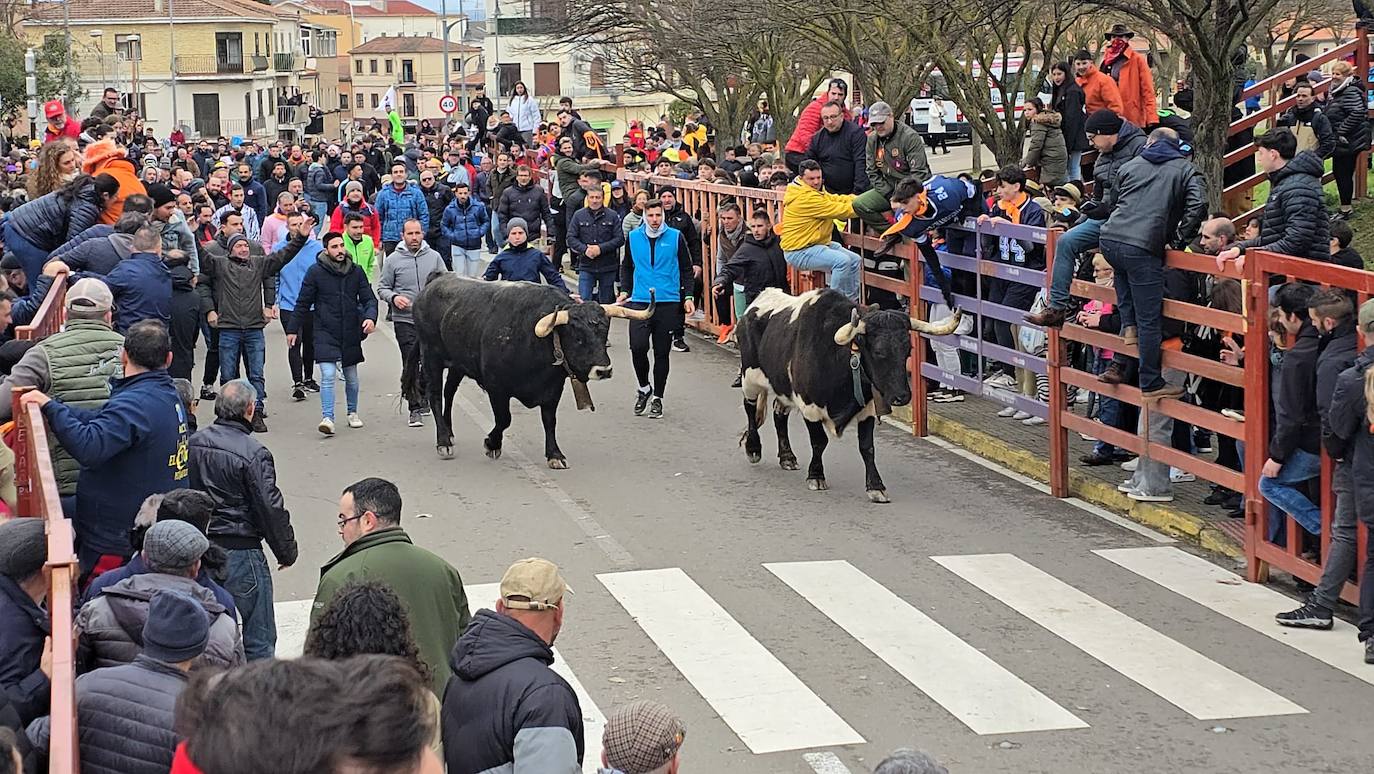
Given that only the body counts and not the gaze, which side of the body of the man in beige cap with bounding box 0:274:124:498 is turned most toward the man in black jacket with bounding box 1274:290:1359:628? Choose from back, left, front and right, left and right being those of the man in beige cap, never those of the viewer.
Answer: right

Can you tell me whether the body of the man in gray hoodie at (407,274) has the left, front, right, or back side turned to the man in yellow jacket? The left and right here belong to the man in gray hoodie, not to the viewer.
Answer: left

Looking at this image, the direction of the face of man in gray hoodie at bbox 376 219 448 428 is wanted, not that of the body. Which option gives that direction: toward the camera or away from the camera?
toward the camera

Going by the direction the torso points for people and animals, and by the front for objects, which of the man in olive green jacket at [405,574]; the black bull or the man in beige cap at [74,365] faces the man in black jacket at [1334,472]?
the black bull

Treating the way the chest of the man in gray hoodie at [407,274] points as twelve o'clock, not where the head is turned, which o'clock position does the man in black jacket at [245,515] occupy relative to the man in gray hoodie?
The man in black jacket is roughly at 12 o'clock from the man in gray hoodie.

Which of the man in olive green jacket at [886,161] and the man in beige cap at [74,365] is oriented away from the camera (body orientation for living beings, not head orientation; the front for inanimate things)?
the man in beige cap

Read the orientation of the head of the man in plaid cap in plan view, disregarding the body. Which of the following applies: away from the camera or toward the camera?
away from the camera

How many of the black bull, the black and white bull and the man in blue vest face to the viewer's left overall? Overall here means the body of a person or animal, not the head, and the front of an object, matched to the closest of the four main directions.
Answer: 0

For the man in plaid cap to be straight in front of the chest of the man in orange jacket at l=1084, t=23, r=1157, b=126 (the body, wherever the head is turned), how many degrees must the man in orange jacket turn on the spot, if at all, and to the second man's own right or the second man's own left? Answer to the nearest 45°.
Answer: approximately 45° to the second man's own left

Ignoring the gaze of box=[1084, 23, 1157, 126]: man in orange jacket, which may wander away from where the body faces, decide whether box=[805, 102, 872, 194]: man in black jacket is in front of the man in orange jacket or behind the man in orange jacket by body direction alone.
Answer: in front

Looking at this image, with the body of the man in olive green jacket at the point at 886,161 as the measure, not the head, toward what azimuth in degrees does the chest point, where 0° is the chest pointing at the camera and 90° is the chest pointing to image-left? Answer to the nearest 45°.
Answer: approximately 45°

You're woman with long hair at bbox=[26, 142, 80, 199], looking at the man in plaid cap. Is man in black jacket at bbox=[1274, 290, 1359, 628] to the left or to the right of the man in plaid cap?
left

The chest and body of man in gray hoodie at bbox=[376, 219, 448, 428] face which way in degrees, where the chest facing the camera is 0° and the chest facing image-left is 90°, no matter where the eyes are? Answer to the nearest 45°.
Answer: approximately 0°

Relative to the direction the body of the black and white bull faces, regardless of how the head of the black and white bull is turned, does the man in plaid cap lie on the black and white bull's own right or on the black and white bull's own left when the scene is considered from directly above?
on the black and white bull's own right

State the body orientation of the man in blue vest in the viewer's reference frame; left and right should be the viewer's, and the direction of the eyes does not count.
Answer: facing the viewer

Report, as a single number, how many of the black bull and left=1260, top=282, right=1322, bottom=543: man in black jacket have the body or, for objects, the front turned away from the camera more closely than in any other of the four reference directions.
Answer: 0

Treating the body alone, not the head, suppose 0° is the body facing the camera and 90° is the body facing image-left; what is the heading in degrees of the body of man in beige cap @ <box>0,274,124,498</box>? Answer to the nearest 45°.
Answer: approximately 180°

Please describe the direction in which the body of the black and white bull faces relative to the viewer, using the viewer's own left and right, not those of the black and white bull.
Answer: facing the viewer and to the right of the viewer

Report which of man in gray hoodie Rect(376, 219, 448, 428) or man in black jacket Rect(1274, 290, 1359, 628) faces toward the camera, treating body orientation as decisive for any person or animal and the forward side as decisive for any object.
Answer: the man in gray hoodie

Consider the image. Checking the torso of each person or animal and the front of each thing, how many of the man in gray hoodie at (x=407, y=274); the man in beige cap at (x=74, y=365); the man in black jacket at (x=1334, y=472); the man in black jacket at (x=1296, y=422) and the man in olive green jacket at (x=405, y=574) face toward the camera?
1
